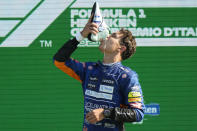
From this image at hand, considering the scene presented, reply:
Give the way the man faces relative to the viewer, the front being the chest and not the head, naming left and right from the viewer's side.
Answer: facing the viewer and to the left of the viewer

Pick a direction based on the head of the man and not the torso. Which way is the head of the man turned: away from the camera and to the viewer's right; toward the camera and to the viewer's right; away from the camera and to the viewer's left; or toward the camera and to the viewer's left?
toward the camera and to the viewer's left
